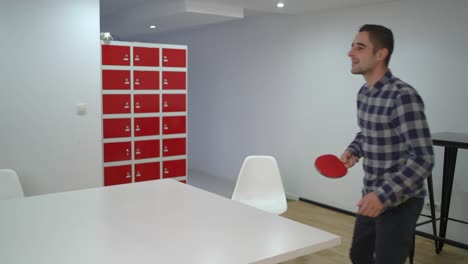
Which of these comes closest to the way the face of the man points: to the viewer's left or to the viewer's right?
to the viewer's left

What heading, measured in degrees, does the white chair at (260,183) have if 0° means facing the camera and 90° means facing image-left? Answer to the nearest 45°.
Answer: approximately 0°

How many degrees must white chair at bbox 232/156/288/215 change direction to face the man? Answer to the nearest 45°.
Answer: approximately 45° to its left

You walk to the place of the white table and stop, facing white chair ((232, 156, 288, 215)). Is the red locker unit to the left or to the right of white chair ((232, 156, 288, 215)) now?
left

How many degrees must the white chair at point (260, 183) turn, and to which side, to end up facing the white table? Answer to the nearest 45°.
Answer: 0° — it already faces it

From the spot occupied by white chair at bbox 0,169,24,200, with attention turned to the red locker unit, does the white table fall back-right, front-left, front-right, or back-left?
back-right

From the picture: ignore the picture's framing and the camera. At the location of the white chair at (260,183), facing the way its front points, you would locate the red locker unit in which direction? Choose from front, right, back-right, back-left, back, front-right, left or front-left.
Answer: back-right

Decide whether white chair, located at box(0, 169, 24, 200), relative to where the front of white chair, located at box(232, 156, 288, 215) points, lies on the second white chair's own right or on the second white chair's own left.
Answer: on the second white chair's own right
